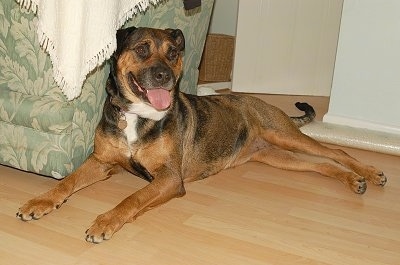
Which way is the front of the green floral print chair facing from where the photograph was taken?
facing the viewer and to the left of the viewer

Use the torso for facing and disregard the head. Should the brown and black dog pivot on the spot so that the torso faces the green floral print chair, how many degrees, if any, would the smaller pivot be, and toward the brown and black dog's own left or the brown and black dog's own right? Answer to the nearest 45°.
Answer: approximately 45° to the brown and black dog's own right

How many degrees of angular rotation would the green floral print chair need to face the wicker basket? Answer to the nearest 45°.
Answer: approximately 180°

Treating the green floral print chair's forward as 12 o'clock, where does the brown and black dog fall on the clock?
The brown and black dog is roughly at 8 o'clock from the green floral print chair.

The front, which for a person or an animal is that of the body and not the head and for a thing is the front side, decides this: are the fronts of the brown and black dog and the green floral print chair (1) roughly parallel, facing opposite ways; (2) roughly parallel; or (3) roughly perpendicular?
roughly parallel
